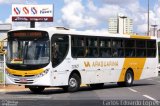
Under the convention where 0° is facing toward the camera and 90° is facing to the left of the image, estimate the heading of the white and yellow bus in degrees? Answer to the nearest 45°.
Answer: approximately 45°
